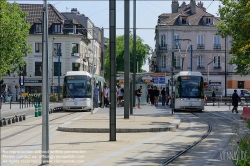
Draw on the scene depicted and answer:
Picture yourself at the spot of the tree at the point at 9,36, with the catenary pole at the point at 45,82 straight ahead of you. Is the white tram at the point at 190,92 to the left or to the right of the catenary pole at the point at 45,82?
left

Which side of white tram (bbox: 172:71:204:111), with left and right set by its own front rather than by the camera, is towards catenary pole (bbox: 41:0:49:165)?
front

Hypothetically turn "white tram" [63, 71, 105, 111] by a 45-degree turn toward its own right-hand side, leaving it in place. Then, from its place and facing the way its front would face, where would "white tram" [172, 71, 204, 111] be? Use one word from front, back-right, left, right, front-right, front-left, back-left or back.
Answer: back-left

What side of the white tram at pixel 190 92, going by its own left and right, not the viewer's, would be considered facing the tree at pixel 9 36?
right

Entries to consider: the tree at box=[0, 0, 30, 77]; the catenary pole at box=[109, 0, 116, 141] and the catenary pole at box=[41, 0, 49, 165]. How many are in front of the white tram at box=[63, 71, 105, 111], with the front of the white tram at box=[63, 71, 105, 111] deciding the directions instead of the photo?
2

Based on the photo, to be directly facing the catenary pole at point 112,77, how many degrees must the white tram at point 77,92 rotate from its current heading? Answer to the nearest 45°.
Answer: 0° — it already faces it

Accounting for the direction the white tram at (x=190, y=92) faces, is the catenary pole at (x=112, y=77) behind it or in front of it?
in front

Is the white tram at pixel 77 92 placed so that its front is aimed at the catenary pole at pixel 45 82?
yes

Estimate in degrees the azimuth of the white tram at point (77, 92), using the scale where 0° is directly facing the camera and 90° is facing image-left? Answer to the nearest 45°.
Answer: approximately 0°
